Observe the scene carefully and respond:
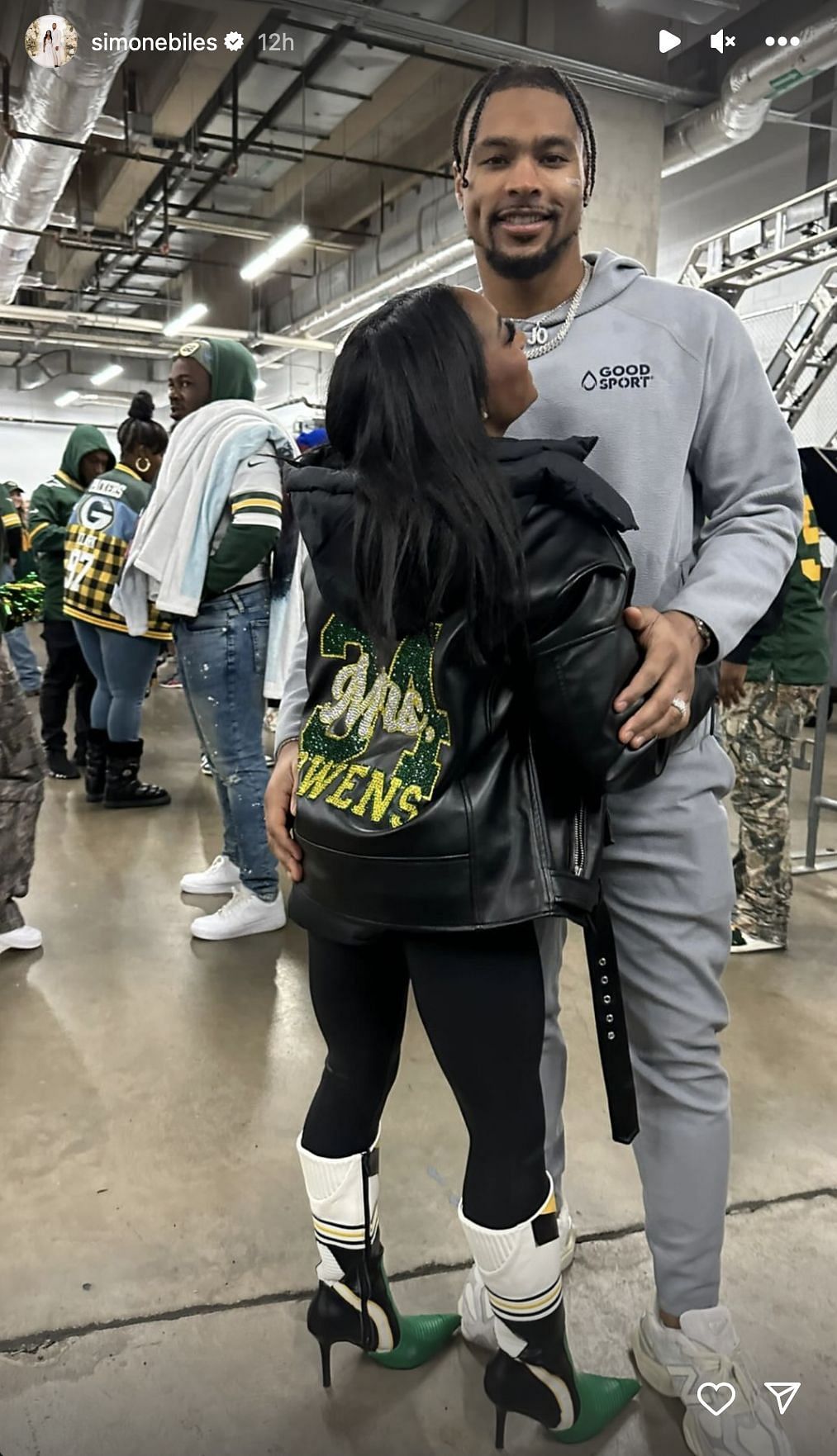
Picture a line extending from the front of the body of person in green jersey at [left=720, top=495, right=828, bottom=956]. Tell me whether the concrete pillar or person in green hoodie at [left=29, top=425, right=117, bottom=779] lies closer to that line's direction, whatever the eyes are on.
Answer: the person in green hoodie

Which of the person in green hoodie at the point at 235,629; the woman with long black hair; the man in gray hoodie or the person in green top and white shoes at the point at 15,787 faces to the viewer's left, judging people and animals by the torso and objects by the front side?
the person in green hoodie at the point at 235,629

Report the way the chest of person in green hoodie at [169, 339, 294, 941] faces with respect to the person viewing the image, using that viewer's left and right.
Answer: facing to the left of the viewer

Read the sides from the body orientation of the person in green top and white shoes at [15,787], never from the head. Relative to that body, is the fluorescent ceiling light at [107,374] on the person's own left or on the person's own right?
on the person's own left

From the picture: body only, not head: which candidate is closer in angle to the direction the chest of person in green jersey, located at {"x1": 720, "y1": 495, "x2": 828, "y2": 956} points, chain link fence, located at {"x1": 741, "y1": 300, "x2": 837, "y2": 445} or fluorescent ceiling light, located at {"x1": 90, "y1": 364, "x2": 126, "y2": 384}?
the fluorescent ceiling light

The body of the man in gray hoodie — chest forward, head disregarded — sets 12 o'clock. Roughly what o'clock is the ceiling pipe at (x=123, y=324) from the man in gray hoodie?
The ceiling pipe is roughly at 5 o'clock from the man in gray hoodie.

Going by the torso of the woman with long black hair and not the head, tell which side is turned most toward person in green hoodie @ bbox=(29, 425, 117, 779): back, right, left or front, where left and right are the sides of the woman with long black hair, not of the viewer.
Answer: left

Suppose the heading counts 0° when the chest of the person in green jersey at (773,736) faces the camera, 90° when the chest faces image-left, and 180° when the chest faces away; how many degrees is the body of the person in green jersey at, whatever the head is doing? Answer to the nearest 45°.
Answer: approximately 90°

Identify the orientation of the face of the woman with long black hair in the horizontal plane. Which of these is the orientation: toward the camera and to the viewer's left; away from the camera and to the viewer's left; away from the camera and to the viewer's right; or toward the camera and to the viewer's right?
away from the camera and to the viewer's right

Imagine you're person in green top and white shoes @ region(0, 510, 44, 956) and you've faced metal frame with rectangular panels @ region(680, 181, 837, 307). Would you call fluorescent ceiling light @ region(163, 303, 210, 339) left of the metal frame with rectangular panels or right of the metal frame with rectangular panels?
left

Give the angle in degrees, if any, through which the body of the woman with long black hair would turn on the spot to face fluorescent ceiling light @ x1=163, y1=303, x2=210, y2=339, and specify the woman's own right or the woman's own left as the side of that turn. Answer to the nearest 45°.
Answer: approximately 45° to the woman's own left
